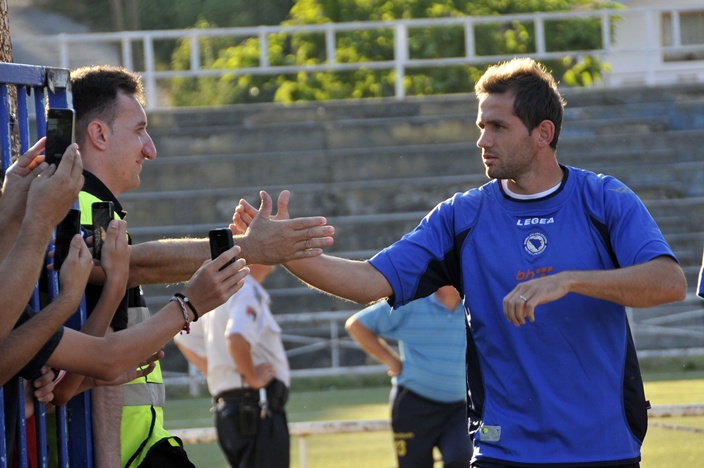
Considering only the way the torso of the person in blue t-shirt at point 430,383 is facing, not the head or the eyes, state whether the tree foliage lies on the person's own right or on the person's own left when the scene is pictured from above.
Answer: on the person's own left
